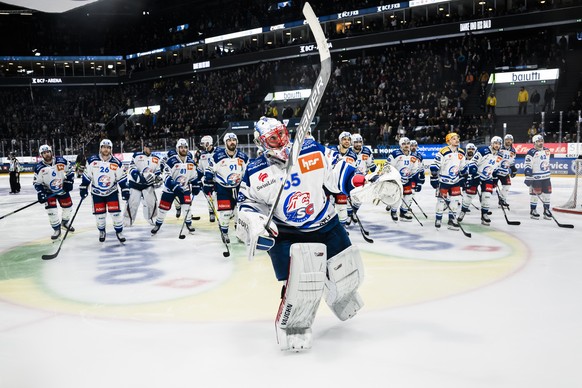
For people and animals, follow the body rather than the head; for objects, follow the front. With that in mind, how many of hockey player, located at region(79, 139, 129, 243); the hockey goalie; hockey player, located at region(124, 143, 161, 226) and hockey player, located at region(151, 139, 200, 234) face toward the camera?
4

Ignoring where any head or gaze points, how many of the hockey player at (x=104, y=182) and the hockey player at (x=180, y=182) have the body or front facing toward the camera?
2

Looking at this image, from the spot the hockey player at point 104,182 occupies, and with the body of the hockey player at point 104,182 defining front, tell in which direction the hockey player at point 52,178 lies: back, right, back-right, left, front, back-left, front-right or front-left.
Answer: back-right

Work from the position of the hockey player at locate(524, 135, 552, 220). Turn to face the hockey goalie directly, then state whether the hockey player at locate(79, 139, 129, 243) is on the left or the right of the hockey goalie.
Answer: right

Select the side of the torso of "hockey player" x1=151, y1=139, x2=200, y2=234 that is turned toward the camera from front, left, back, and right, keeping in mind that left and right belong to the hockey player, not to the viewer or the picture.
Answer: front

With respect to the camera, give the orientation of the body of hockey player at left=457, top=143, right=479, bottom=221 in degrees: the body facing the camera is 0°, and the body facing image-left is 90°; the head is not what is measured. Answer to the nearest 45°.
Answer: approximately 45°

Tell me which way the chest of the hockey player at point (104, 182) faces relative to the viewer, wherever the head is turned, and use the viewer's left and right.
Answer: facing the viewer

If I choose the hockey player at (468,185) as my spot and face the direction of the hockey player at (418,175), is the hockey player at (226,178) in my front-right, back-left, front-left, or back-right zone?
front-left

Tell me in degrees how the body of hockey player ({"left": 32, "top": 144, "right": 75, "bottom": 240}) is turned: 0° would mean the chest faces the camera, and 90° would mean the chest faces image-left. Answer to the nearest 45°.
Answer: approximately 0°

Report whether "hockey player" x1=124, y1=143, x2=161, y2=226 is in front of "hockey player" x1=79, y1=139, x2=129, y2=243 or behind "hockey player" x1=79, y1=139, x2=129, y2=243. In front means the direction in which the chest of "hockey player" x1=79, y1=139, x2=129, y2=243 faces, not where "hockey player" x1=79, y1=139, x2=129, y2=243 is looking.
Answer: behind

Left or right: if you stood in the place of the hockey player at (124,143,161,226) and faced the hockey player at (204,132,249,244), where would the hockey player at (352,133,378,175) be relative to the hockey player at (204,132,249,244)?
left
